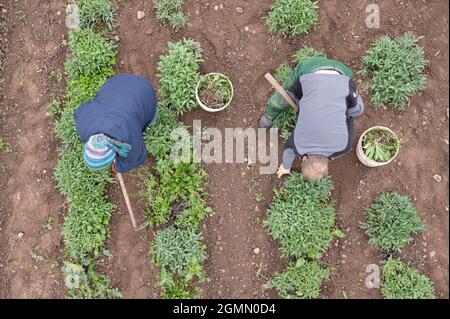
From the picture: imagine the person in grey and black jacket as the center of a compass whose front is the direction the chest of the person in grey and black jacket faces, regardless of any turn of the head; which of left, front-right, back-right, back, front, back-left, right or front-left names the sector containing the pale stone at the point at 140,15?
back-right

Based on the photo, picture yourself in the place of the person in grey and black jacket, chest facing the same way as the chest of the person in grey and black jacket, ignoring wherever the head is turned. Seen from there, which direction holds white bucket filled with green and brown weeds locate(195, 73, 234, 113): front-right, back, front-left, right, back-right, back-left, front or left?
back-right

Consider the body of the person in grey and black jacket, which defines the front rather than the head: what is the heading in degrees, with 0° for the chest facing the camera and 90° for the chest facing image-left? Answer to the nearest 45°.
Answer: approximately 0°

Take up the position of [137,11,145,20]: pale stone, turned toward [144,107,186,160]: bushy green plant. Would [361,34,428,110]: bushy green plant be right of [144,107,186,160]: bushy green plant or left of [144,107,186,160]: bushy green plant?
left

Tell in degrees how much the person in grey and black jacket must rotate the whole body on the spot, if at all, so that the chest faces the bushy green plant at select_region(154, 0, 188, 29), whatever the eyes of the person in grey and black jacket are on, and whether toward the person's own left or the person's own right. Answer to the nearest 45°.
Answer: approximately 135° to the person's own right

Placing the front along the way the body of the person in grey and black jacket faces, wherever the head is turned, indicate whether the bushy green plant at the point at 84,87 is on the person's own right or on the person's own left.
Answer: on the person's own right

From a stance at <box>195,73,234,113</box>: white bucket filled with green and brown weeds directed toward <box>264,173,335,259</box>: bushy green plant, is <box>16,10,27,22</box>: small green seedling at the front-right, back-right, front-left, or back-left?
back-right
